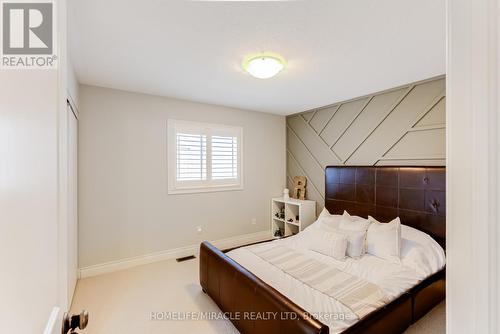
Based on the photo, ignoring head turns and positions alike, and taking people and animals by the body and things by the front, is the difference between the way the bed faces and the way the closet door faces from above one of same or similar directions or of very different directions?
very different directions

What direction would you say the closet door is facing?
to the viewer's right

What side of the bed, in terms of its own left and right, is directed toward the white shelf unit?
right

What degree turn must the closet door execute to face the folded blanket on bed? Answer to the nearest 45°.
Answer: approximately 45° to its right

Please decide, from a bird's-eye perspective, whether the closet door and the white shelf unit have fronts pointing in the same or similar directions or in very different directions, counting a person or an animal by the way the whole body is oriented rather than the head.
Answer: very different directions

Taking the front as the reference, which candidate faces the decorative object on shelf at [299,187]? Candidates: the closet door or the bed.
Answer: the closet door

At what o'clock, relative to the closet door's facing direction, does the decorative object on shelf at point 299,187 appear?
The decorative object on shelf is roughly at 12 o'clock from the closet door.

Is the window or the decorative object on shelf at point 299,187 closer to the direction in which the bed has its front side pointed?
the window
